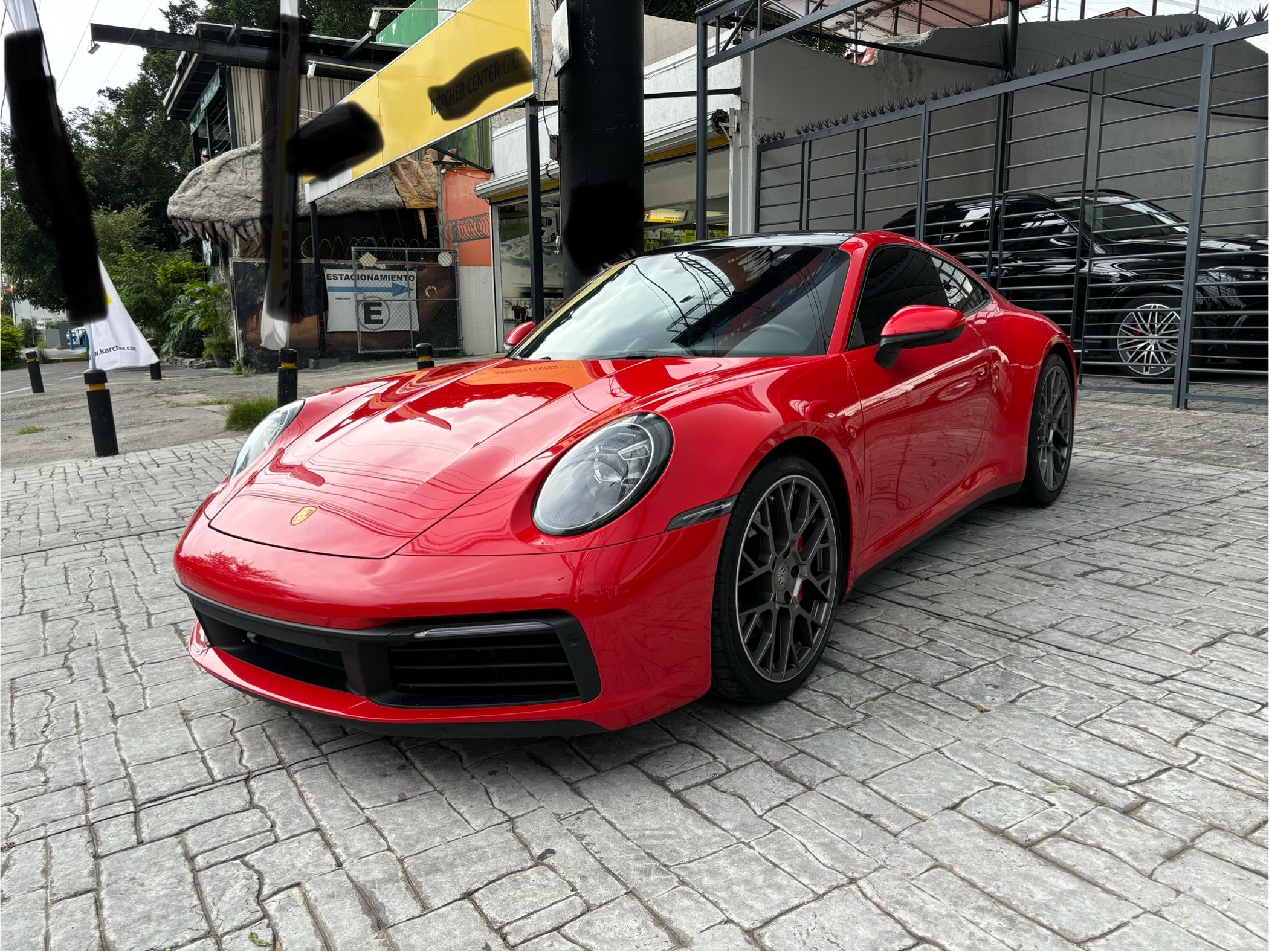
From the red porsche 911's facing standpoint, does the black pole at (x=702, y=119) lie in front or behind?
behind

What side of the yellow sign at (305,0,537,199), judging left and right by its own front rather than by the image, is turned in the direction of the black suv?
left

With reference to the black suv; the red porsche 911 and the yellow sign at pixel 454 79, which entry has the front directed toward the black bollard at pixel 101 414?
the yellow sign

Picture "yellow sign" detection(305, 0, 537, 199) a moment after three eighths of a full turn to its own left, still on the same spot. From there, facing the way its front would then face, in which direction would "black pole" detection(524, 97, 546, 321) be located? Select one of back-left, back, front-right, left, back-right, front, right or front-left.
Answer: right

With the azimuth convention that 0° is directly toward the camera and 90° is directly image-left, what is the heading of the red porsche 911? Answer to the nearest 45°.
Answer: approximately 45°

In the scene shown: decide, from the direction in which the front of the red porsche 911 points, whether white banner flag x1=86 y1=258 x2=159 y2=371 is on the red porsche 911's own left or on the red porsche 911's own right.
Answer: on the red porsche 911's own right

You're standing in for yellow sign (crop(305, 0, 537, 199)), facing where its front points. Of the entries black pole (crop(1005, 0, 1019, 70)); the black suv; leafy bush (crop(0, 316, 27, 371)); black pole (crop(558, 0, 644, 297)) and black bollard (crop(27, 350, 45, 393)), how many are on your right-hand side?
2

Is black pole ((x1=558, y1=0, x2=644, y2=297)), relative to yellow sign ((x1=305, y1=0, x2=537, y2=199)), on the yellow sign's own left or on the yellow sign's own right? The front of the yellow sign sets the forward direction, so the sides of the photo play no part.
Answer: on the yellow sign's own left

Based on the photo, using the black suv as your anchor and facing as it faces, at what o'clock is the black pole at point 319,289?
The black pole is roughly at 5 o'clock from the black suv.

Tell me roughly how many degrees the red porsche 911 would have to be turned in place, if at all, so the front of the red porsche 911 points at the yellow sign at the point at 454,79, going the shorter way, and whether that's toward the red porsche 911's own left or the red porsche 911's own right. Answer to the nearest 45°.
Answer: approximately 135° to the red porsche 911's own right

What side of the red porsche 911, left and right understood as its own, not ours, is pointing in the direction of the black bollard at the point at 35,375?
right
